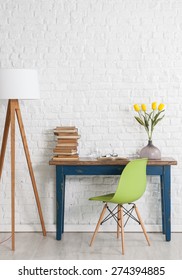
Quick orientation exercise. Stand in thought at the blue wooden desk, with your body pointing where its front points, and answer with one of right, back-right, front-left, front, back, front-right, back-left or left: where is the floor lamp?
right

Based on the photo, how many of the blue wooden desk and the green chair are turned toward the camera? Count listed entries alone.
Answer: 1

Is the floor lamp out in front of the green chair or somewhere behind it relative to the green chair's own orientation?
in front

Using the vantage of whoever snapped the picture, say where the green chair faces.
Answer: facing away from the viewer and to the left of the viewer

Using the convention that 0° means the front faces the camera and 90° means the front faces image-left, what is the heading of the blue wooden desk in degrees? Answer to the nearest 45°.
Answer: approximately 0°

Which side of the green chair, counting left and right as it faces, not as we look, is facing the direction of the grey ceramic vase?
right
